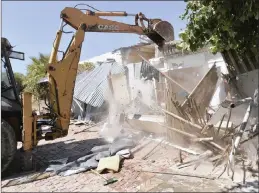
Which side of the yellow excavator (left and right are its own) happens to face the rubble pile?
back

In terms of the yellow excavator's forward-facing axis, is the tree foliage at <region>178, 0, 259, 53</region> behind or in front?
behind

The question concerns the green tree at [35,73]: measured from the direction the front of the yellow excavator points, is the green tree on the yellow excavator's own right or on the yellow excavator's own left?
on the yellow excavator's own right

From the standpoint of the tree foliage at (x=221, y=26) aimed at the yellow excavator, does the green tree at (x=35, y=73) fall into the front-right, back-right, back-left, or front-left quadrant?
front-right

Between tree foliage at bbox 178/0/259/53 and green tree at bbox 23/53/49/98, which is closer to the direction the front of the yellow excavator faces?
the green tree

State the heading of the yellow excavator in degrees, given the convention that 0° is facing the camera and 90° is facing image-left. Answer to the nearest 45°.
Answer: approximately 90°

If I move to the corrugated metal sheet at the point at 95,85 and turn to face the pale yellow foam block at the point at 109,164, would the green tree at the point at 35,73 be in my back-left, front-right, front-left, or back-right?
back-right
